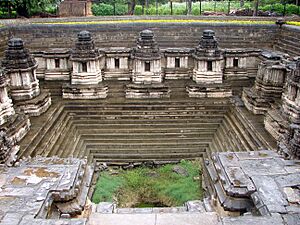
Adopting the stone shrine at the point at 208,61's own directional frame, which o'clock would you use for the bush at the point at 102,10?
The bush is roughly at 5 o'clock from the stone shrine.

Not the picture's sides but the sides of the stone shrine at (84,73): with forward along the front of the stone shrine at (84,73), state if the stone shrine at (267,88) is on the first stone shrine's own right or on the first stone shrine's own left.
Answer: on the first stone shrine's own left

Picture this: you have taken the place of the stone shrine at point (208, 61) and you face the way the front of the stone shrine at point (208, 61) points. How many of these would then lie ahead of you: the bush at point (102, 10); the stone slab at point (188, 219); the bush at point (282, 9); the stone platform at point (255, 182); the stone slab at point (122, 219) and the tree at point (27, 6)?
3

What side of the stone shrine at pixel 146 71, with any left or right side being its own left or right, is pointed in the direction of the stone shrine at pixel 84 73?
right

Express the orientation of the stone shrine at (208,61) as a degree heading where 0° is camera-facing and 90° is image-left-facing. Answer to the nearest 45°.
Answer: approximately 0°

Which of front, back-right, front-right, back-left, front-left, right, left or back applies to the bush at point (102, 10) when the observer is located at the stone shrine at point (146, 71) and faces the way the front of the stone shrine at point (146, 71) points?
back

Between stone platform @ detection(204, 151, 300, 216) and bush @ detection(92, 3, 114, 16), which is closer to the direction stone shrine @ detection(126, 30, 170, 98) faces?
the stone platform

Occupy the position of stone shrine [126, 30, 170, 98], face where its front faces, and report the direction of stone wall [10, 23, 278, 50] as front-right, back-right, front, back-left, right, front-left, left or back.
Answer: back

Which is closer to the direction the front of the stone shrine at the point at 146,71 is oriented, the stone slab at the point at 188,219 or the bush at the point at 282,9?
the stone slab

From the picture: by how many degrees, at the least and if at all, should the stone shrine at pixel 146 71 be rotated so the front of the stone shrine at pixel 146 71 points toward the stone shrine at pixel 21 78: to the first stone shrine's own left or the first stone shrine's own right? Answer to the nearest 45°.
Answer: approximately 45° to the first stone shrine's own right

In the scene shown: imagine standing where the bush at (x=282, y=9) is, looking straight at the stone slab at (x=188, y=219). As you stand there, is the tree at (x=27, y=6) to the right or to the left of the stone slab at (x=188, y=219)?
right

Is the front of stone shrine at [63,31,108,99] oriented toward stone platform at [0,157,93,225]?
yes
